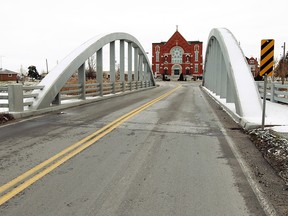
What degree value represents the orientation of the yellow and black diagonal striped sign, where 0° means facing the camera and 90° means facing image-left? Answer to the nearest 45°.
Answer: approximately 0°
